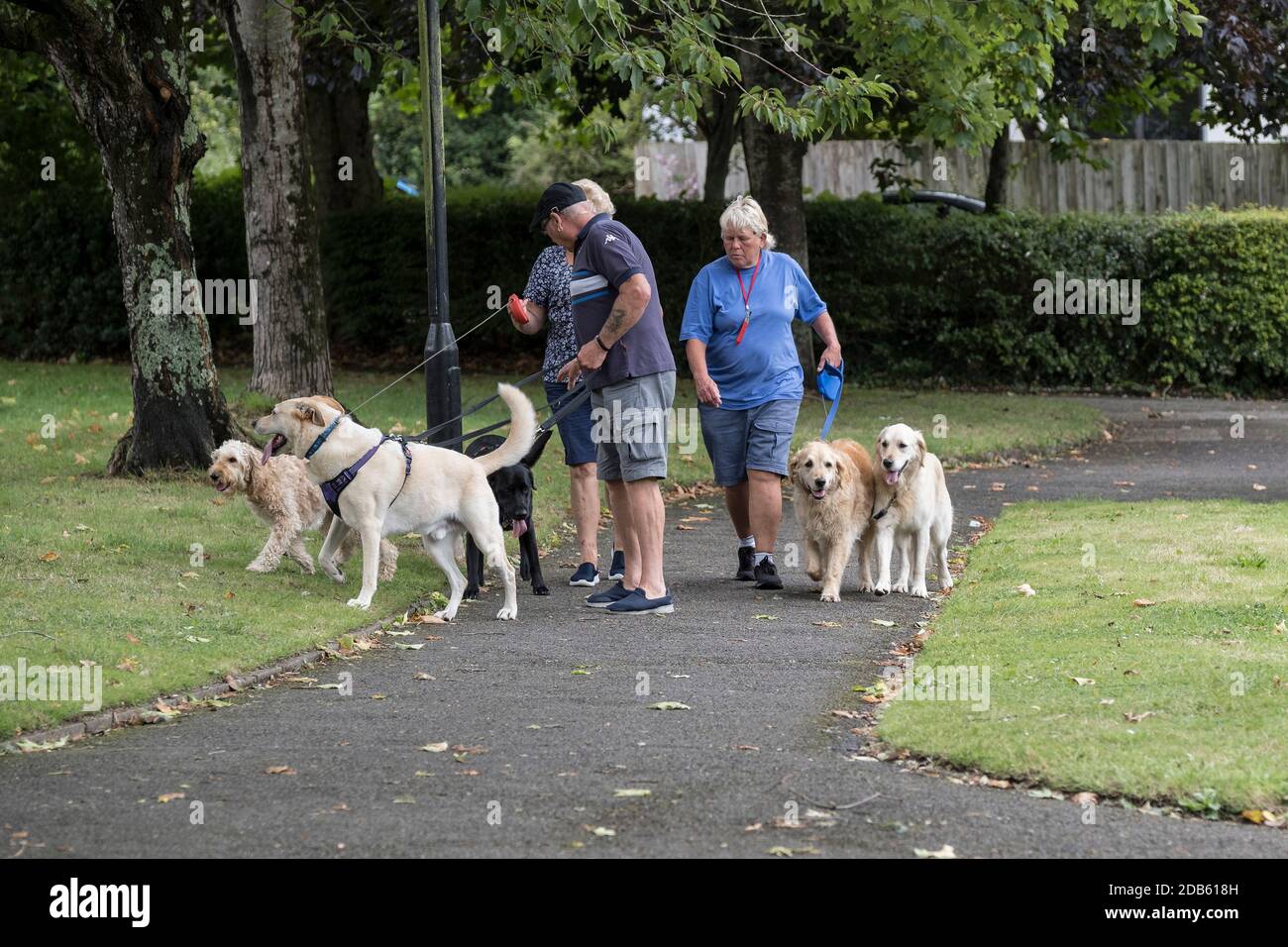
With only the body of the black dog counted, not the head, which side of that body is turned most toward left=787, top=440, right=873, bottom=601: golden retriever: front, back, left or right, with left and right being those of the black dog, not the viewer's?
left

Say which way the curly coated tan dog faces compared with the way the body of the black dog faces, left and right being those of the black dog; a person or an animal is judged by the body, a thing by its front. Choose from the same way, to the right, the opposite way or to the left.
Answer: to the right

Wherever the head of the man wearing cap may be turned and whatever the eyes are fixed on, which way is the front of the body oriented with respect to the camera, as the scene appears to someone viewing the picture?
to the viewer's left

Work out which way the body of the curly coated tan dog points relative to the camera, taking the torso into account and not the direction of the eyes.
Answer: to the viewer's left

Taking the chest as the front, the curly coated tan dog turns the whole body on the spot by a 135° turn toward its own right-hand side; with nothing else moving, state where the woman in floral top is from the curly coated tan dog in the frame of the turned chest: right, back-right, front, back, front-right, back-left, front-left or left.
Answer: front-right

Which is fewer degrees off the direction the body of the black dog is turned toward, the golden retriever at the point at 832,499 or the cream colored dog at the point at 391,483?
the cream colored dog

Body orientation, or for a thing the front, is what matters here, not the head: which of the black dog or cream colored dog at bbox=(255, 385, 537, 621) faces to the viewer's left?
the cream colored dog

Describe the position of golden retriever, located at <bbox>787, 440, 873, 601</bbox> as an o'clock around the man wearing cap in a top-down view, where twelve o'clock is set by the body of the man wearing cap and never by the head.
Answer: The golden retriever is roughly at 5 o'clock from the man wearing cap.

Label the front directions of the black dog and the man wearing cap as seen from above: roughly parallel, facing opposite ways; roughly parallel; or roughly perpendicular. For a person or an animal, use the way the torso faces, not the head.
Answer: roughly perpendicular

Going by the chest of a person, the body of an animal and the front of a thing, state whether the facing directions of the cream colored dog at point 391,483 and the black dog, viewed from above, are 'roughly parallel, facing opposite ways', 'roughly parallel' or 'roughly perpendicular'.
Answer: roughly perpendicular

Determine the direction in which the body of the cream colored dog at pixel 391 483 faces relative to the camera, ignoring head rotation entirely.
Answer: to the viewer's left
